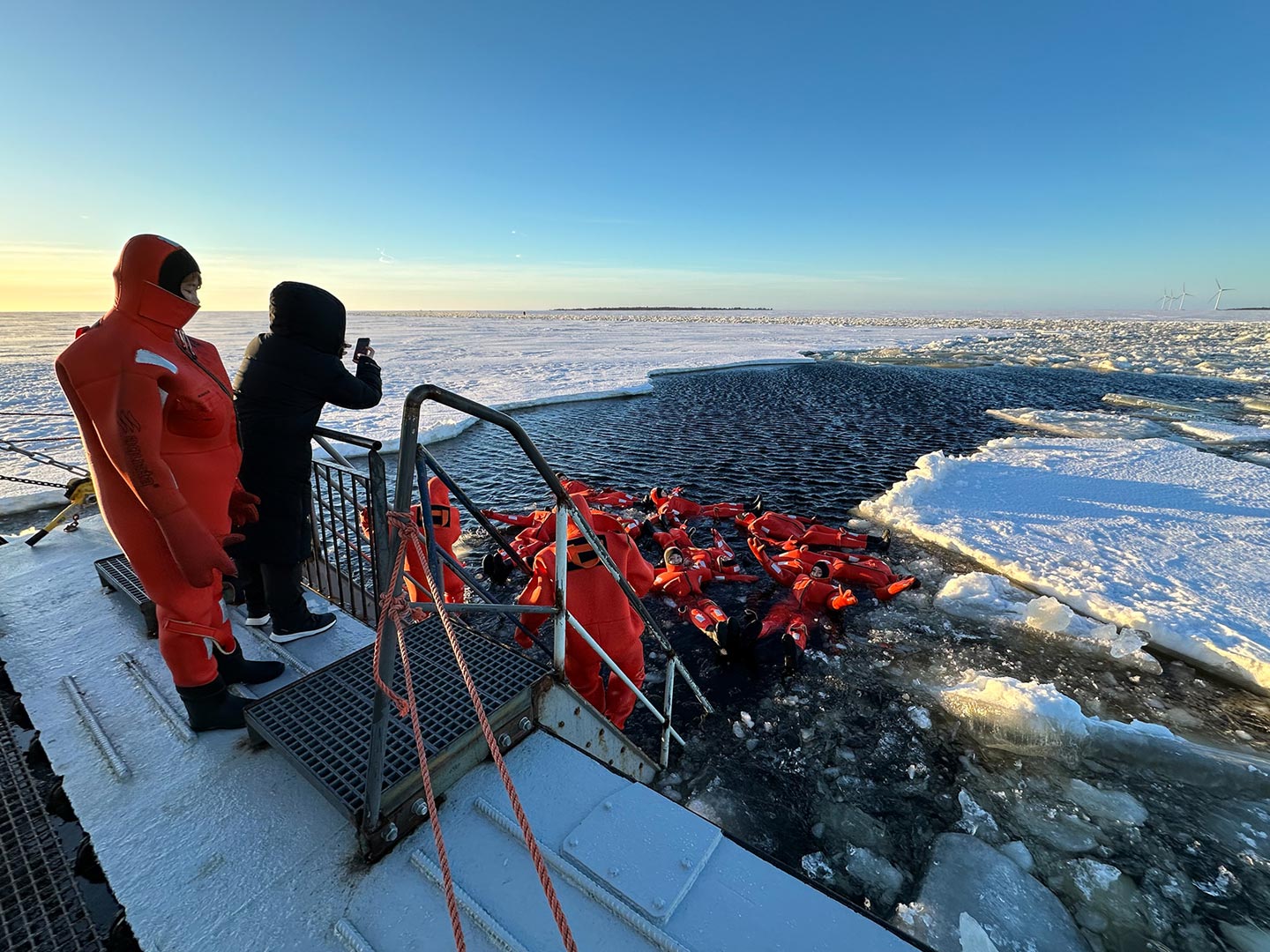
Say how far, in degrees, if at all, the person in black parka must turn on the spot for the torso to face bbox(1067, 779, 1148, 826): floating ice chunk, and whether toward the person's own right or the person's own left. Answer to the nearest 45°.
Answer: approximately 90° to the person's own right

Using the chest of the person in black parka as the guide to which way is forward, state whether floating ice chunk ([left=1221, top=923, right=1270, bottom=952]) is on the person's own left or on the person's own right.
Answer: on the person's own right

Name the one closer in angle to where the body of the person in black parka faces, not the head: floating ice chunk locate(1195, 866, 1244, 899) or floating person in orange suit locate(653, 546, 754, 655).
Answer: the floating person in orange suit

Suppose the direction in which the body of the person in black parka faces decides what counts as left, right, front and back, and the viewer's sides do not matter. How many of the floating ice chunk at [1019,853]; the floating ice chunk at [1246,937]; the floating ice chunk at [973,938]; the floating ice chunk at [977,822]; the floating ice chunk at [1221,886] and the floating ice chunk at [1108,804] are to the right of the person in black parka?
6

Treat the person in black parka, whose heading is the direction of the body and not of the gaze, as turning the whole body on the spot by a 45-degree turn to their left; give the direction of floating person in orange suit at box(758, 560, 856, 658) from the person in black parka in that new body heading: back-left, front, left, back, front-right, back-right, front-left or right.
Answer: right

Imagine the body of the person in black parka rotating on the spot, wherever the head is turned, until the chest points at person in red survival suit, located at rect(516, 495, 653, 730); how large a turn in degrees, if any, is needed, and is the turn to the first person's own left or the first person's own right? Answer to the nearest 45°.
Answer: approximately 45° to the first person's own right

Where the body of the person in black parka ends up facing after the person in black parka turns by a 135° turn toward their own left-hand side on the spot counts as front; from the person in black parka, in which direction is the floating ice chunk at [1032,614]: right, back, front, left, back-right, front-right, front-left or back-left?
back

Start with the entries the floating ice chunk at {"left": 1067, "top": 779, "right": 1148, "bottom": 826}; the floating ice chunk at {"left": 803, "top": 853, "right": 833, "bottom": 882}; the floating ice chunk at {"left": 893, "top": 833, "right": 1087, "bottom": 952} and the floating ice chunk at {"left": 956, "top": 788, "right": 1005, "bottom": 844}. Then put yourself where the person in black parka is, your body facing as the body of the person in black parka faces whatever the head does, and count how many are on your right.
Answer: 4

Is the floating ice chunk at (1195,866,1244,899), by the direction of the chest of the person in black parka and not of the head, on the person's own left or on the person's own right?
on the person's own right

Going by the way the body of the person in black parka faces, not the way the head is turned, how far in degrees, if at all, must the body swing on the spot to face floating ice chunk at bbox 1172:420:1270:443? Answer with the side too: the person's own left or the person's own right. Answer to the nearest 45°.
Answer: approximately 45° to the person's own right

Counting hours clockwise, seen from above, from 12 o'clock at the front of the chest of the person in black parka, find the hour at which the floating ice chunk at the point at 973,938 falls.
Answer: The floating ice chunk is roughly at 3 o'clock from the person in black parka.

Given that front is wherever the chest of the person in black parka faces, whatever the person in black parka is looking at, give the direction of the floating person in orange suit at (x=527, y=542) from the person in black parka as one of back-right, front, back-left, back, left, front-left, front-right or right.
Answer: front

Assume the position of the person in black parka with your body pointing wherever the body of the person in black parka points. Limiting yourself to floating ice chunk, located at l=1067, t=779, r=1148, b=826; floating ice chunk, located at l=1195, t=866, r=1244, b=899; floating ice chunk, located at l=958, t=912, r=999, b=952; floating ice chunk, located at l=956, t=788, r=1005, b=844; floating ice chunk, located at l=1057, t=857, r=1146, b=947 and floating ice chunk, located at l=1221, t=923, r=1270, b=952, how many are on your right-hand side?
6

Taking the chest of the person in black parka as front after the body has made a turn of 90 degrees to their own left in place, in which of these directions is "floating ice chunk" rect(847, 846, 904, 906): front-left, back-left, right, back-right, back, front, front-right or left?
back

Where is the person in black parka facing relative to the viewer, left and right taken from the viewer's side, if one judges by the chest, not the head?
facing away from the viewer and to the right of the viewer

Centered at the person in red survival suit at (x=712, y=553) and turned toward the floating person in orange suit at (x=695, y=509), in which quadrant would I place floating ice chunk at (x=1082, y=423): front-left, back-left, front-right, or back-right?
front-right

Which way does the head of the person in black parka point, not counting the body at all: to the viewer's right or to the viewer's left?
to the viewer's right

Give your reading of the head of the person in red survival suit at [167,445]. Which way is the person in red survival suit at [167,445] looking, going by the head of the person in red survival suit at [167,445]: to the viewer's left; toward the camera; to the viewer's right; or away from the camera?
to the viewer's right

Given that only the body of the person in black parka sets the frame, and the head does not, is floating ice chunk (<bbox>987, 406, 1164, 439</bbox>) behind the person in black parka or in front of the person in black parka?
in front
